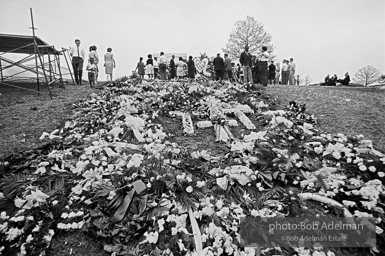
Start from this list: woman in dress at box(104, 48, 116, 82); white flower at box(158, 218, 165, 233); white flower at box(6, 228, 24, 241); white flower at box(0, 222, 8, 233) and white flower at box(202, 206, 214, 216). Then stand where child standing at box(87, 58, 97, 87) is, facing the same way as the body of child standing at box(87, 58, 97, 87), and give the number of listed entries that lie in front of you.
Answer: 4

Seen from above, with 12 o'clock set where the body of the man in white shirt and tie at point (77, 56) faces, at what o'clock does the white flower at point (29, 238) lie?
The white flower is roughly at 12 o'clock from the man in white shirt and tie.

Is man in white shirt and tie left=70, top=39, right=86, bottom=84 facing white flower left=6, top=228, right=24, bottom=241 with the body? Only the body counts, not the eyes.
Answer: yes

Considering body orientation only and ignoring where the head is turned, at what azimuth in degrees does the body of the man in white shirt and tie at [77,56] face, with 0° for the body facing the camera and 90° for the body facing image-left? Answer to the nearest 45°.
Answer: approximately 0°

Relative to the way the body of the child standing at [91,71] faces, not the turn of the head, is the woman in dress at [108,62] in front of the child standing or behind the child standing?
behind

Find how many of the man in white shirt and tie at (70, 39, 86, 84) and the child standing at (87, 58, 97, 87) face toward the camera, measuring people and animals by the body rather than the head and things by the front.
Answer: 2

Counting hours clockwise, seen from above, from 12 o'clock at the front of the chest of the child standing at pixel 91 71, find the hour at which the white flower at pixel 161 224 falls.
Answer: The white flower is roughly at 12 o'clock from the child standing.

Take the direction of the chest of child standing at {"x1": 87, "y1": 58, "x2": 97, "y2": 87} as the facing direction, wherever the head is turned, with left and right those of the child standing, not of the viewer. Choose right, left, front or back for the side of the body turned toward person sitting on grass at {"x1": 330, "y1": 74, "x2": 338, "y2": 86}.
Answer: left

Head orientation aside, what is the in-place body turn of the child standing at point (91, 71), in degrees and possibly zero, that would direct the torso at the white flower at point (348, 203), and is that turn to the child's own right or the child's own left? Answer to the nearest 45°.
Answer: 0° — they already face it

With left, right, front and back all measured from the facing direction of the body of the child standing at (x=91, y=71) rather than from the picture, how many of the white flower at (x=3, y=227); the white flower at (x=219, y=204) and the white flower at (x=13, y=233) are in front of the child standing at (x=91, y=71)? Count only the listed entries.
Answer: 3
